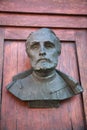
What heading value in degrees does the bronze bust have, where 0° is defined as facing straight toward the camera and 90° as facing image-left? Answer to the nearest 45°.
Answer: approximately 0°
